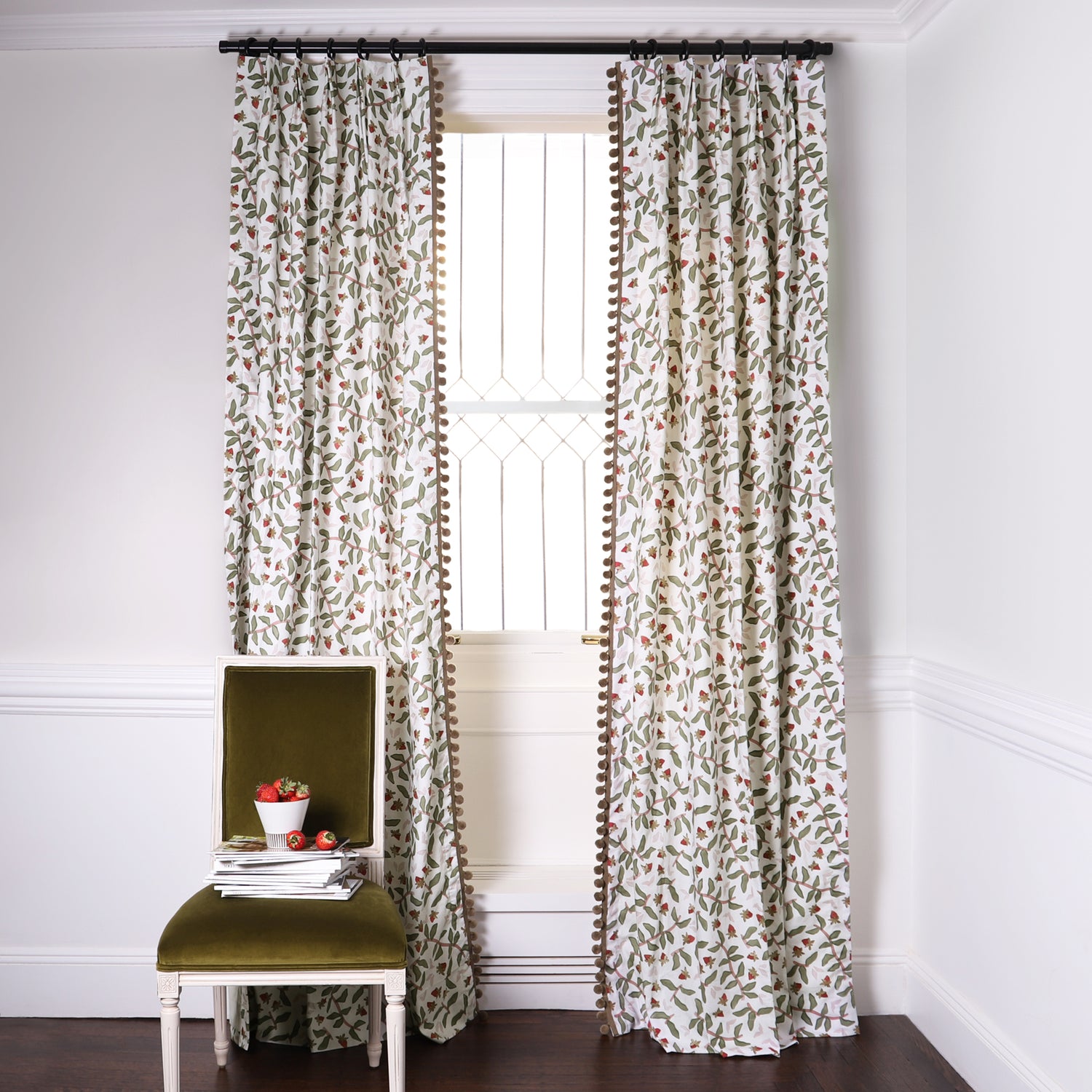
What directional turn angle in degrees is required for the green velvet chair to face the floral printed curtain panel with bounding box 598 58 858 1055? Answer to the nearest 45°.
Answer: approximately 90° to its left

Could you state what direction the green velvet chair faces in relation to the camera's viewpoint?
facing the viewer
